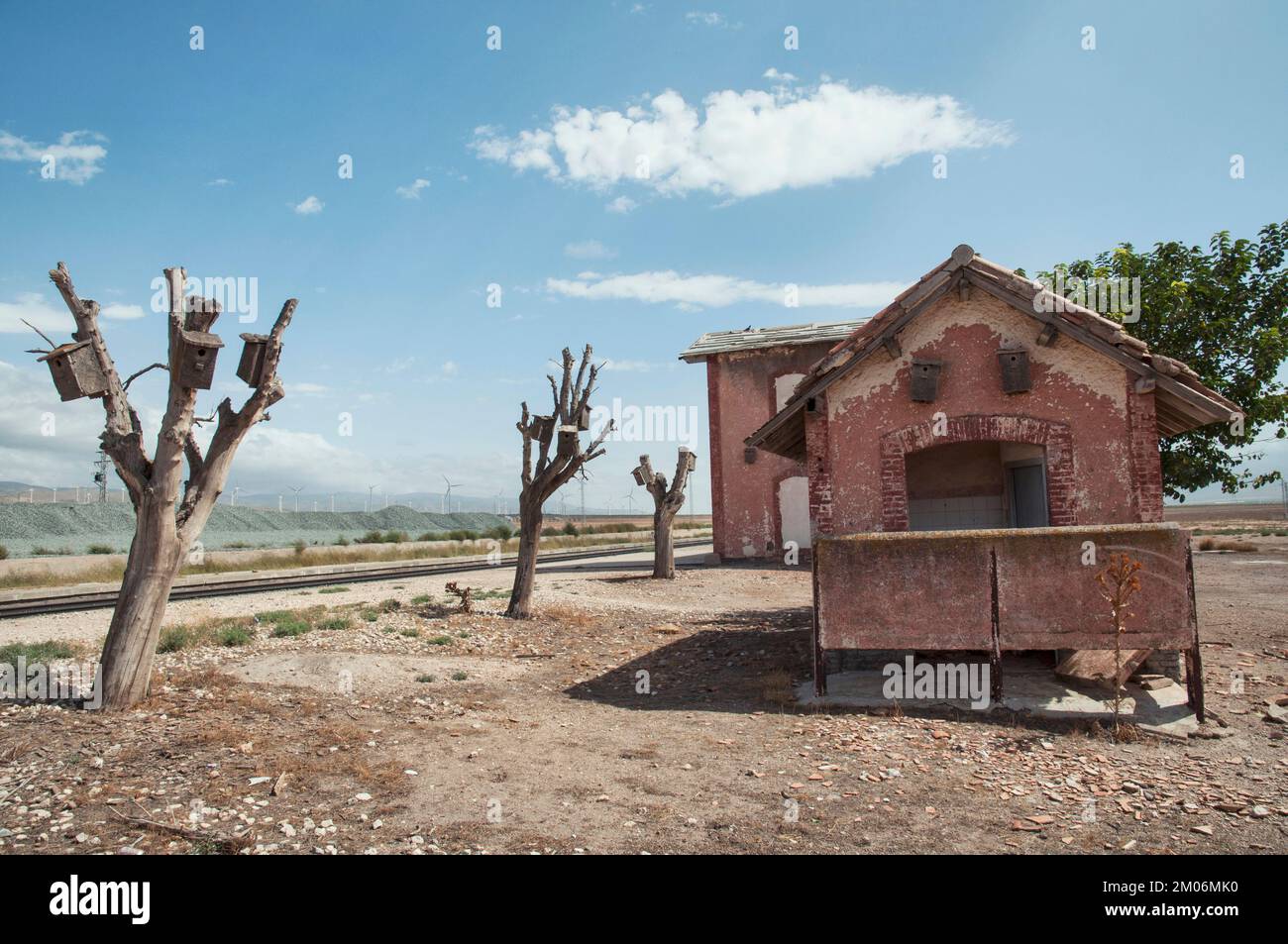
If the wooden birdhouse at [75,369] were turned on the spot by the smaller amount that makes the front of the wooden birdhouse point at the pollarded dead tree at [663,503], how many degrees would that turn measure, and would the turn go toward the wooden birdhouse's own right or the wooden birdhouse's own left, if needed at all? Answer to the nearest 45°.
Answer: approximately 180°

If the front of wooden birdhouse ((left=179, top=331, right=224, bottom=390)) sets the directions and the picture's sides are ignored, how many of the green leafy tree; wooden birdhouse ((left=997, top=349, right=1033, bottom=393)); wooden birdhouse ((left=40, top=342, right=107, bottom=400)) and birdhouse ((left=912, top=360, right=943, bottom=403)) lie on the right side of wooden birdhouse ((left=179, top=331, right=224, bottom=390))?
1

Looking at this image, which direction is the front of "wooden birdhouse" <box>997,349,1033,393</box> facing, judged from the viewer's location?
facing the viewer

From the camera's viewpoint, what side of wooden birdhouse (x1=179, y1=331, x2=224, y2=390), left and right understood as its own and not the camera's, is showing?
front

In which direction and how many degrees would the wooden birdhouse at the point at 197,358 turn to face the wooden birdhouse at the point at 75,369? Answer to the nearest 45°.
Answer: approximately 90° to its right

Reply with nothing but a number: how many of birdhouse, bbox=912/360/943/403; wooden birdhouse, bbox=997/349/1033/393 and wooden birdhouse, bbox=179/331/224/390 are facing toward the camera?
3

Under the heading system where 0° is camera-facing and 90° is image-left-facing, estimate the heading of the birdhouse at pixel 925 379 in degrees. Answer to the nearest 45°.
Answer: approximately 0°

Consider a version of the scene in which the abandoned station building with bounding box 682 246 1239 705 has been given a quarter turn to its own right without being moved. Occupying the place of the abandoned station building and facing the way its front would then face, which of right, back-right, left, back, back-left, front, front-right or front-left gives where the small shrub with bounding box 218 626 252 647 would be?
front

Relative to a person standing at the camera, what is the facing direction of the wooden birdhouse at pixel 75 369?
facing the viewer and to the left of the viewer

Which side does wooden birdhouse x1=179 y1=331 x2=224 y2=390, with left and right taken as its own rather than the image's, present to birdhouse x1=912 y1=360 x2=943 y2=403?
left

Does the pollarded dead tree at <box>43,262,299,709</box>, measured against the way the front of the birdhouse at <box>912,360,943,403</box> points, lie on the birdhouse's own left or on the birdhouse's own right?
on the birdhouse's own right

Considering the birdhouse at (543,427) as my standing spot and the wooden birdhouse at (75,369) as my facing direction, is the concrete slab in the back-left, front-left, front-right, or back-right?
front-left

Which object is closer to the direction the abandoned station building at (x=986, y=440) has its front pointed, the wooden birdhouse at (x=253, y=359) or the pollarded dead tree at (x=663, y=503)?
the wooden birdhouse
